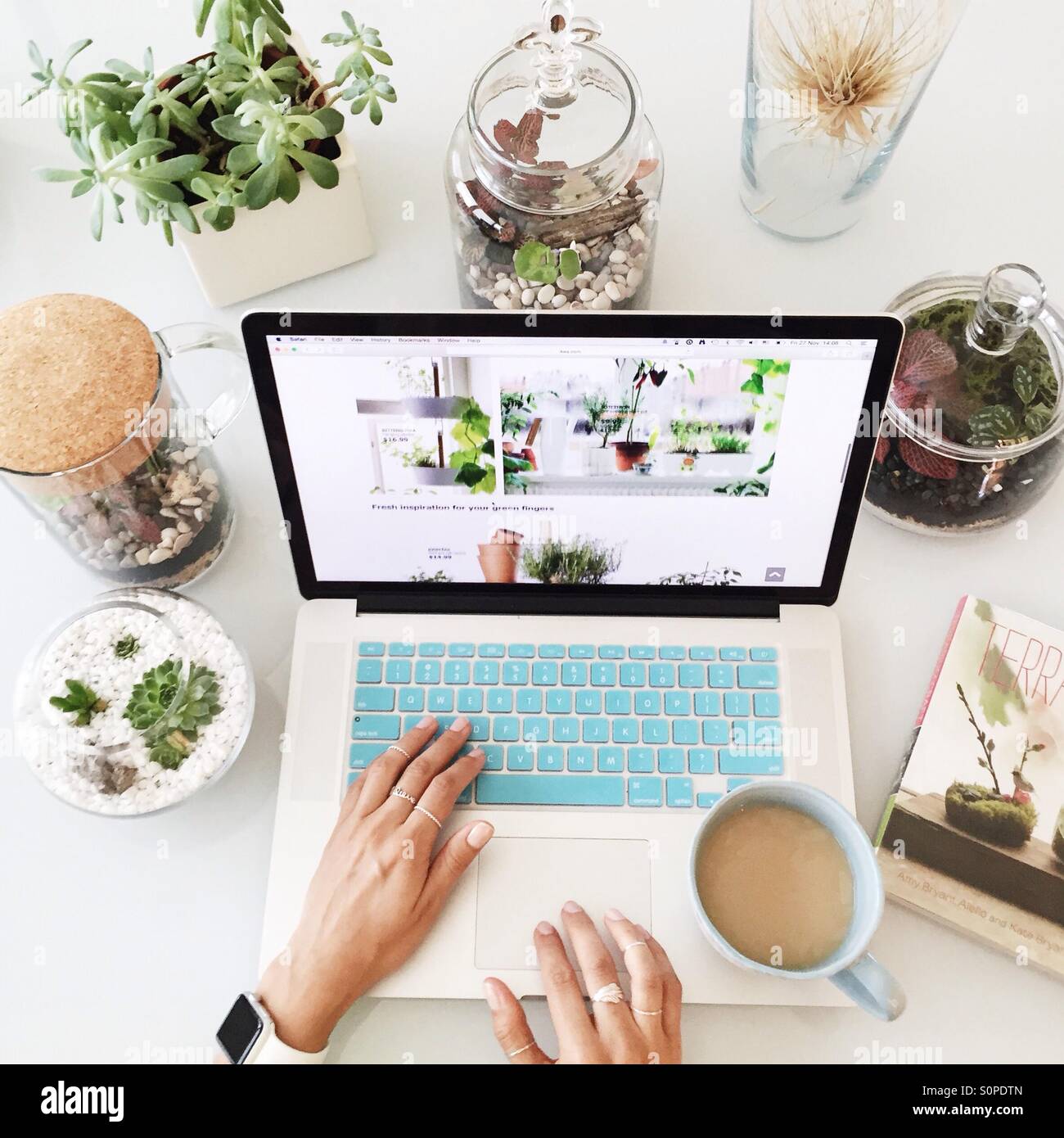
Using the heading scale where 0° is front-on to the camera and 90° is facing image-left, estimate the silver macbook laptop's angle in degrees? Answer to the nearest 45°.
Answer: approximately 0°

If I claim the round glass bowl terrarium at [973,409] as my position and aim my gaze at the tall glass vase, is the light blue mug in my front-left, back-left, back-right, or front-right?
back-left
